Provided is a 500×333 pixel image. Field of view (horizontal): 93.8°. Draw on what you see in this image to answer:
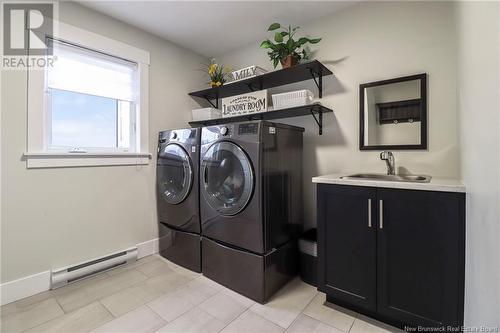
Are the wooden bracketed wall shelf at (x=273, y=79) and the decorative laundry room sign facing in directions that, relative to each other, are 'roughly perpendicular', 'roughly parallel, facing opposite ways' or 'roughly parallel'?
roughly parallel

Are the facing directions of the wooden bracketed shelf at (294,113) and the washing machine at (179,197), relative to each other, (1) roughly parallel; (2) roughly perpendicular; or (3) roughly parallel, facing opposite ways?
roughly parallel

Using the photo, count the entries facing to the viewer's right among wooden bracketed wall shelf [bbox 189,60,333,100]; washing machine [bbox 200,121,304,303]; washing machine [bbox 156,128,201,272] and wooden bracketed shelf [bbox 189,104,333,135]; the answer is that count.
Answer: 0

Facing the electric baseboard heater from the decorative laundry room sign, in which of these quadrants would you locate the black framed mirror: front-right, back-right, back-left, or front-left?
back-left

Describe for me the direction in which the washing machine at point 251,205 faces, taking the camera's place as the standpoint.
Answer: facing the viewer and to the left of the viewer

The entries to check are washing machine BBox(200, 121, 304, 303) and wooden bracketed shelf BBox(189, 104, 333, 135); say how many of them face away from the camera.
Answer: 0

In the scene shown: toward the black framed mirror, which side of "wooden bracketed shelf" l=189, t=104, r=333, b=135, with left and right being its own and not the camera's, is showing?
left

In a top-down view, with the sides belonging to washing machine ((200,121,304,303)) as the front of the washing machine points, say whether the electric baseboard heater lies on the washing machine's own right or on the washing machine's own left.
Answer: on the washing machine's own right

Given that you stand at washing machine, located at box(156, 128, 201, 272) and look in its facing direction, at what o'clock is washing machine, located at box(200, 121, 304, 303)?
washing machine, located at box(200, 121, 304, 303) is roughly at 9 o'clock from washing machine, located at box(156, 128, 201, 272).

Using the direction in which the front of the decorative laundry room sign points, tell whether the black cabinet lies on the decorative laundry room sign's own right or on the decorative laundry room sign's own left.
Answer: on the decorative laundry room sign's own left

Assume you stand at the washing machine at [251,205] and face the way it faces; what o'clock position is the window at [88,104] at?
The window is roughly at 2 o'clock from the washing machine.

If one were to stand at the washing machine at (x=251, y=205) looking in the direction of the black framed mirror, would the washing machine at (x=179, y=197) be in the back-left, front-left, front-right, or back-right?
back-left

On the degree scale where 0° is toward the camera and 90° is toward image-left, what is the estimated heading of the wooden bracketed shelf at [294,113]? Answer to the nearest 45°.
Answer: approximately 45°

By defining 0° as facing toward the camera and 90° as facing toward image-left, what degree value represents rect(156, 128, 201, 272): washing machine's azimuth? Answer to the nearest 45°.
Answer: approximately 45°

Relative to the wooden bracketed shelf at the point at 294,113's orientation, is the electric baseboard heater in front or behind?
in front
